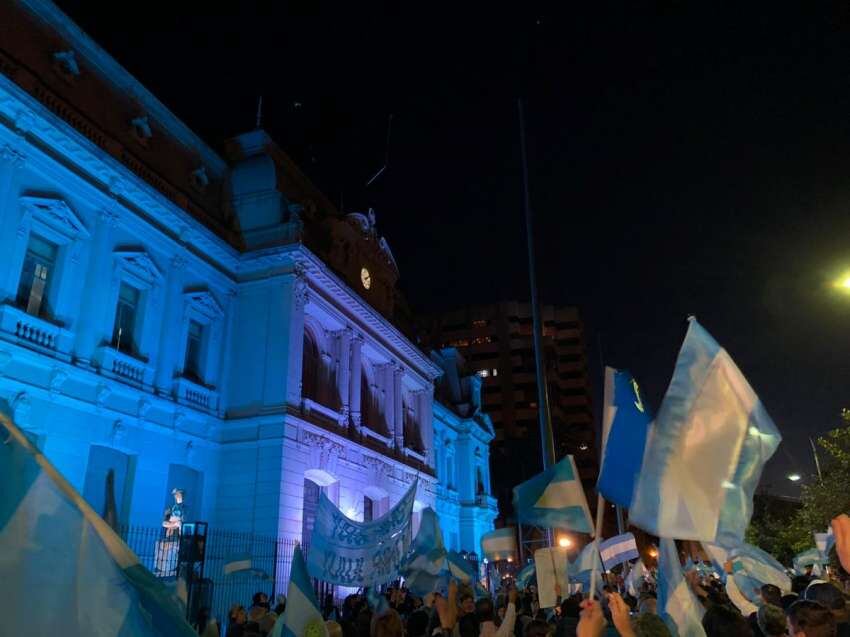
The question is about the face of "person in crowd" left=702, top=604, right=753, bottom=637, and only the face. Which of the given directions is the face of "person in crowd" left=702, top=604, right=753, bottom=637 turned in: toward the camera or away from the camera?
away from the camera

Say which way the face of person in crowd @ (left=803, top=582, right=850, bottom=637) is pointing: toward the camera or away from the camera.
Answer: away from the camera

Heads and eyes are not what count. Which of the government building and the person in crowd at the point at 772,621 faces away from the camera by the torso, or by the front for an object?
the person in crowd

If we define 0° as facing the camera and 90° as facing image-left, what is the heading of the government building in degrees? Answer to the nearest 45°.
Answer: approximately 315°

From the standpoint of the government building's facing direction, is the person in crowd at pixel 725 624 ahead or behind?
ahead

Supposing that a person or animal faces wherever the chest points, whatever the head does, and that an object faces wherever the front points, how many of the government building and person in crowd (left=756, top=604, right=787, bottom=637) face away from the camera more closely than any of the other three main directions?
1

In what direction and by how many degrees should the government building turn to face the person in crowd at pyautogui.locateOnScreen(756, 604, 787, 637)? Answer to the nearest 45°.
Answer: approximately 45° to its right

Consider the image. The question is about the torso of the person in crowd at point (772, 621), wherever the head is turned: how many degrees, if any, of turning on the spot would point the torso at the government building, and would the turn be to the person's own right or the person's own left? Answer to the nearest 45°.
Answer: approximately 45° to the person's own left

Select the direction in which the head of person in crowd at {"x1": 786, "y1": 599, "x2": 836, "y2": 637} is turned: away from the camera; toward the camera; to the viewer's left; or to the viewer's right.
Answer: away from the camera

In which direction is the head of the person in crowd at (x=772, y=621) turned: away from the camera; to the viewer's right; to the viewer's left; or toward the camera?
away from the camera

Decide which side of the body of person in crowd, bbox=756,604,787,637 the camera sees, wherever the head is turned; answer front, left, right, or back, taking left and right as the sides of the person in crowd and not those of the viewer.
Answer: back

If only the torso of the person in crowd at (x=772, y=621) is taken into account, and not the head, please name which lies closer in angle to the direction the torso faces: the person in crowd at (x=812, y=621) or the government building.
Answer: the government building
